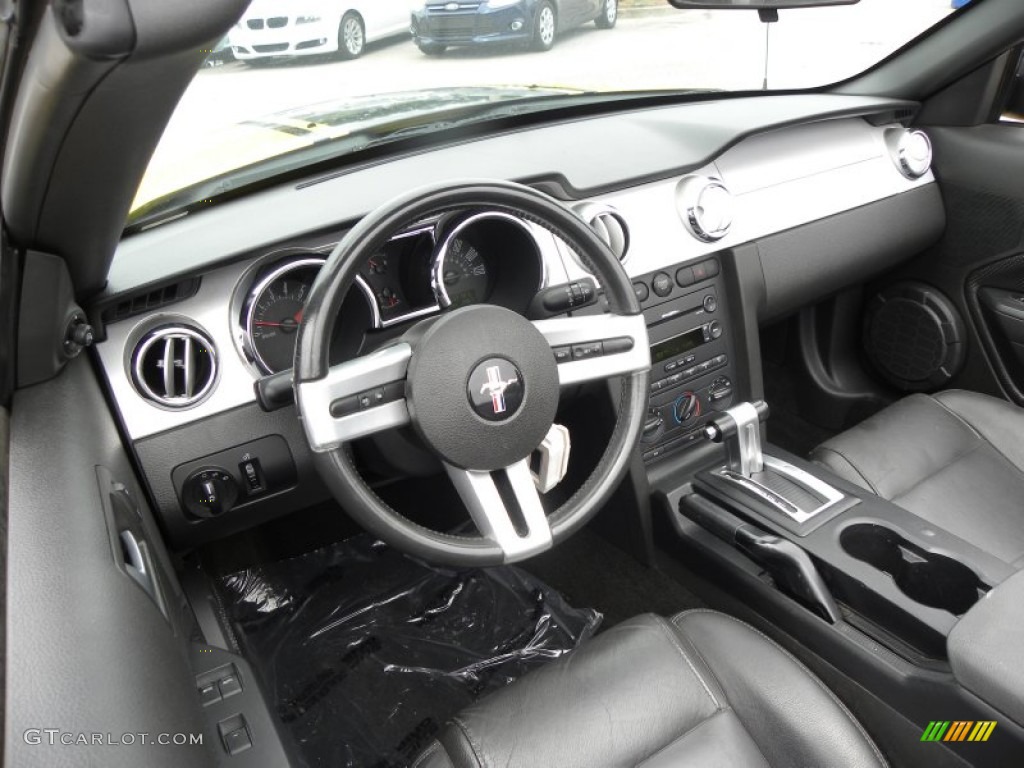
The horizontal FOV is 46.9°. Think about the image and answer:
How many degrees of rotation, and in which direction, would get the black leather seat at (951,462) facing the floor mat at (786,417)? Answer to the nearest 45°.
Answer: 0° — it already faces it

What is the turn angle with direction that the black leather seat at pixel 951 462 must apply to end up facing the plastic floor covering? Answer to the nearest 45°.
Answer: approximately 45° to its left

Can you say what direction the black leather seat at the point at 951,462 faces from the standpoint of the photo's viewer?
facing away from the viewer and to the left of the viewer
